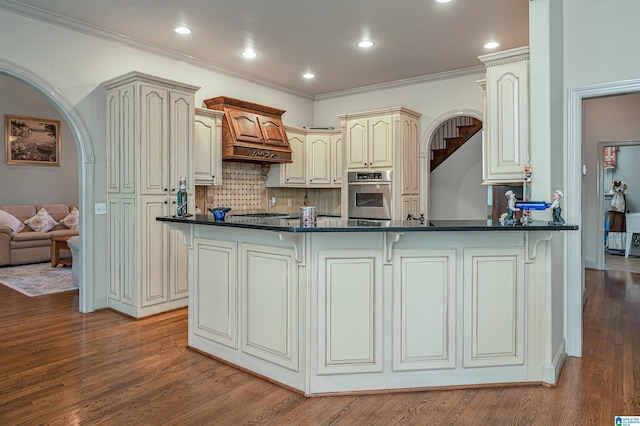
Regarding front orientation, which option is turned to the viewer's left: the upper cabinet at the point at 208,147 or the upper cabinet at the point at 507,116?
the upper cabinet at the point at 507,116

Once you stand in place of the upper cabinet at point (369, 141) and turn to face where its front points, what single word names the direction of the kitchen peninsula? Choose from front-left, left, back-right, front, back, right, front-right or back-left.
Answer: front-left

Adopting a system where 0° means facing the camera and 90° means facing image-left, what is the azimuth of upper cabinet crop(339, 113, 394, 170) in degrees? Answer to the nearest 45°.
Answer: approximately 45°

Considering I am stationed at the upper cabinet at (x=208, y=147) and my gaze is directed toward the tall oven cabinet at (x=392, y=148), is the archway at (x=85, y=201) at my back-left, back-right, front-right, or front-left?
back-right

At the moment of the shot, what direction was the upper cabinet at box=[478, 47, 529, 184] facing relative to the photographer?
facing to the left of the viewer

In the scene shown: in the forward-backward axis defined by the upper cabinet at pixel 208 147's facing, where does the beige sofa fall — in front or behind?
behind

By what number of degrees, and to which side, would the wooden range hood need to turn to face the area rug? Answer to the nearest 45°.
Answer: approximately 135° to its right

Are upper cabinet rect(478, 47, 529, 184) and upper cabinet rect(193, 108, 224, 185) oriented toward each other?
yes

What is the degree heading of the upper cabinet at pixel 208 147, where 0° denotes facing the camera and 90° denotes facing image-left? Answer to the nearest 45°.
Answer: approximately 315°
